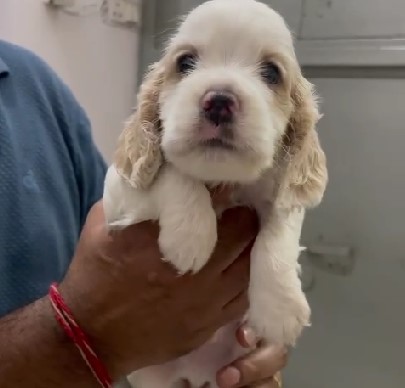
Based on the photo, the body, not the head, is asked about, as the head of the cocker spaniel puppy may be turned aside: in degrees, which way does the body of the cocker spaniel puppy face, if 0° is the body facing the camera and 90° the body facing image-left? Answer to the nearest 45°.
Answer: approximately 0°
